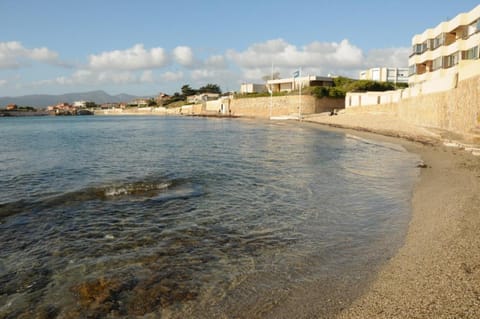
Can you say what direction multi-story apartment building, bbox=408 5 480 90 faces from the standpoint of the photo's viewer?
facing the viewer and to the left of the viewer

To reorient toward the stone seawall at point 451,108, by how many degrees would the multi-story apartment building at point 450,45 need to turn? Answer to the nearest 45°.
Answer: approximately 45° to its left
